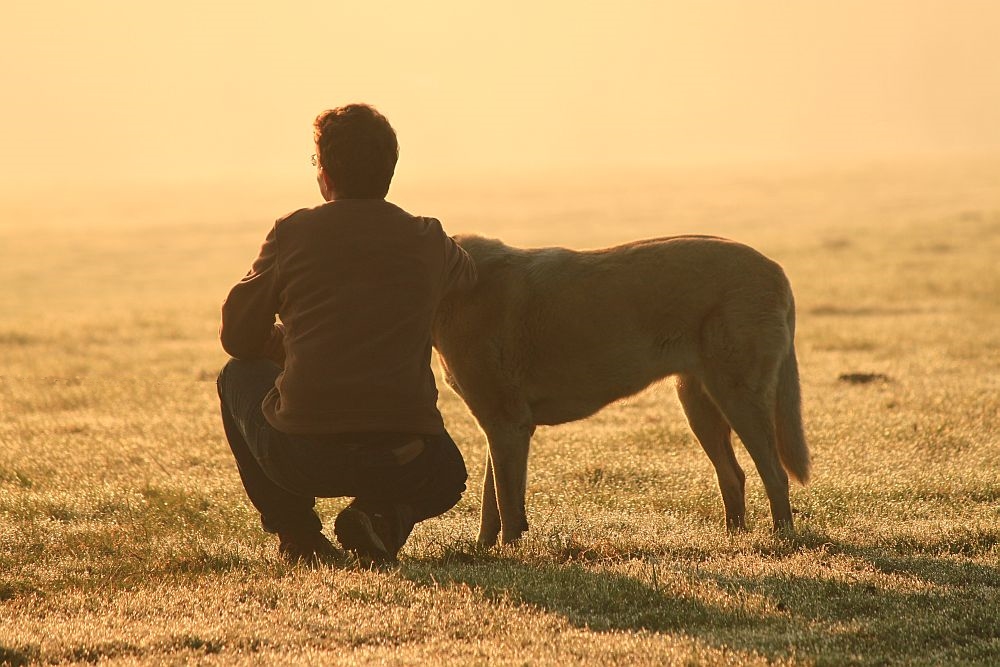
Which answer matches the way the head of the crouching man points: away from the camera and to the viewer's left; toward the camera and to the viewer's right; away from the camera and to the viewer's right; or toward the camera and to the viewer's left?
away from the camera and to the viewer's left

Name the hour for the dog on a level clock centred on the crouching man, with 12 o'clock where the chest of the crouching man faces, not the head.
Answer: The dog is roughly at 2 o'clock from the crouching man.

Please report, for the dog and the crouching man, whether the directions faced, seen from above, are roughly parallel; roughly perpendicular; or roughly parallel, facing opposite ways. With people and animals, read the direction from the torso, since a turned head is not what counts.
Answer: roughly perpendicular

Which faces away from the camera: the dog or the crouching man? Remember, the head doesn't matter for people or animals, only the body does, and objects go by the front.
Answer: the crouching man

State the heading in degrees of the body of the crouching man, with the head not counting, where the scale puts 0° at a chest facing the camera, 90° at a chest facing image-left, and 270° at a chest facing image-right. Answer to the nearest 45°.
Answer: approximately 180°

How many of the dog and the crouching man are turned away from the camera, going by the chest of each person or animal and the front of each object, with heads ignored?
1

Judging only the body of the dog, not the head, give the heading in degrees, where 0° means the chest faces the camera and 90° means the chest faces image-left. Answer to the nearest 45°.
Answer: approximately 90°

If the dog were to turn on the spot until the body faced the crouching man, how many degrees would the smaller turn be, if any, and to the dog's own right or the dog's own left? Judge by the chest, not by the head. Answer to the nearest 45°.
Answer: approximately 45° to the dog's own left
